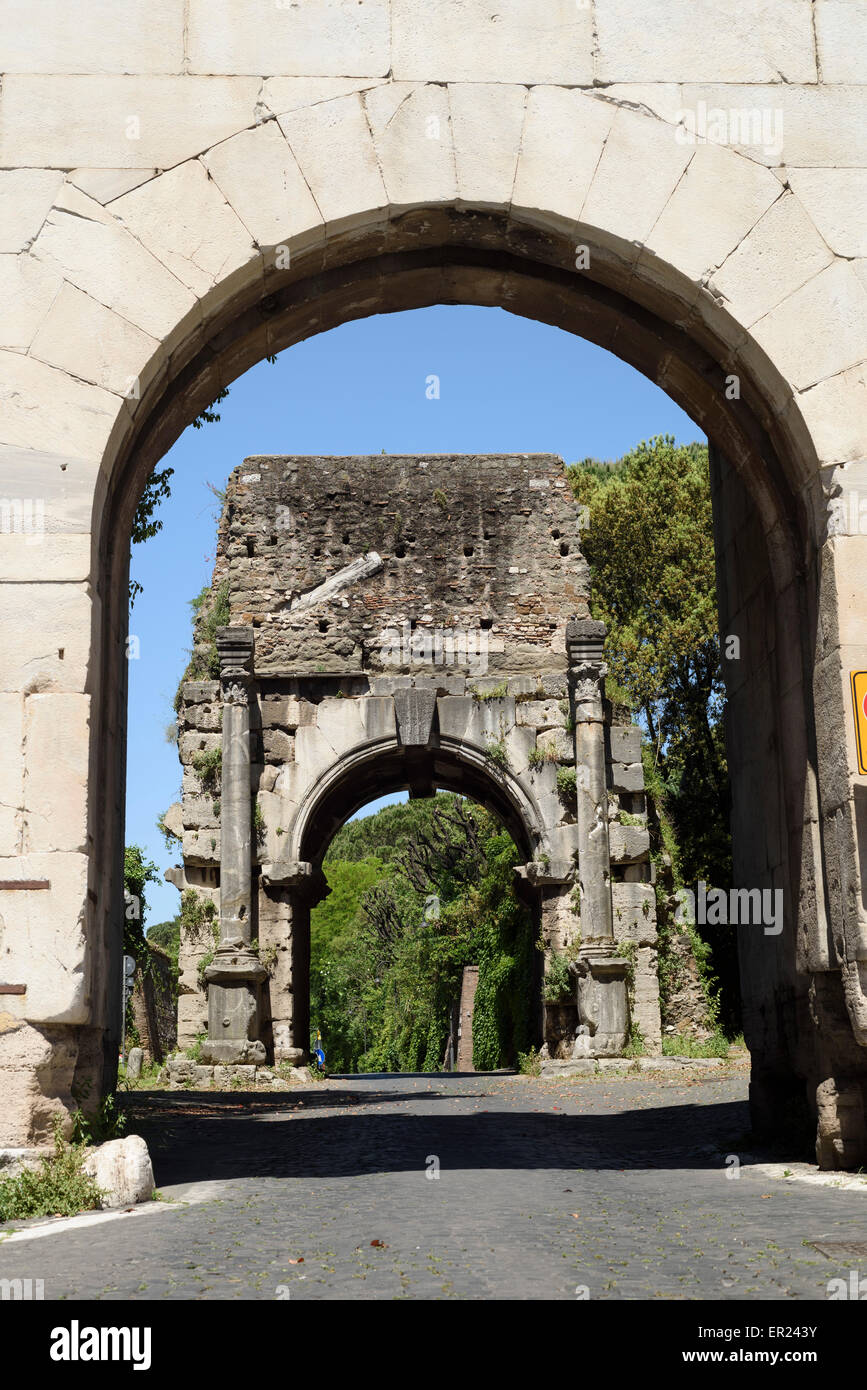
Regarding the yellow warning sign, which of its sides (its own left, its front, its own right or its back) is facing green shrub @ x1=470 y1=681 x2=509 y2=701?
back

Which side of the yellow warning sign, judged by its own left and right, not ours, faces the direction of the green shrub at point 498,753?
back

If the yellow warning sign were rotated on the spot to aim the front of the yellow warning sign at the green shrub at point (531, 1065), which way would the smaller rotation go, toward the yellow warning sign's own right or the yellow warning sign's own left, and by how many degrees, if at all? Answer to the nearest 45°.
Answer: approximately 180°

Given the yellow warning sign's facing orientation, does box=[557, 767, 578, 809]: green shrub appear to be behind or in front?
behind

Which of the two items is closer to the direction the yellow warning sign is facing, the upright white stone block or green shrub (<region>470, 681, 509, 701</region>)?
the upright white stone block

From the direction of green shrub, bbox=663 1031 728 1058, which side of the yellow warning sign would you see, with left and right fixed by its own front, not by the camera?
back

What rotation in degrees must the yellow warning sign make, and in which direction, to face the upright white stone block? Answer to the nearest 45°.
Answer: approximately 90° to its right

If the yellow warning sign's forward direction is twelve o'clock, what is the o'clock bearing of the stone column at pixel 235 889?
The stone column is roughly at 5 o'clock from the yellow warning sign.

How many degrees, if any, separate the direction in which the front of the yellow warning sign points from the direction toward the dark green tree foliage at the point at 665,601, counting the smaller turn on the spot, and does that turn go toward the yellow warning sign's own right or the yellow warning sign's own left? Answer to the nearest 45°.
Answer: approximately 180°

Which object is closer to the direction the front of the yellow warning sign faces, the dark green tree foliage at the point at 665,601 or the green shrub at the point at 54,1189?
the green shrub

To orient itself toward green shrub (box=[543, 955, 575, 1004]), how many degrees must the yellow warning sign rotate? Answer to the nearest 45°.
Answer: approximately 180°

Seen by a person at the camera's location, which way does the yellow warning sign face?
facing the viewer
